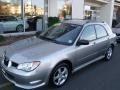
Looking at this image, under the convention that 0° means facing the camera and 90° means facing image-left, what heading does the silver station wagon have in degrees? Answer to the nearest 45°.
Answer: approximately 45°

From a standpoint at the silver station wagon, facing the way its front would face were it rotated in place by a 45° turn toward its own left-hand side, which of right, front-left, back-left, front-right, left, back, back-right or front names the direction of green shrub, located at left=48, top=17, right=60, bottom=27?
back
